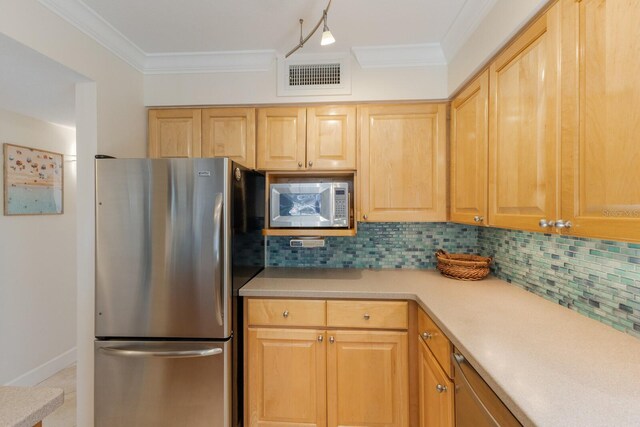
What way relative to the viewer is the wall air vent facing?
toward the camera

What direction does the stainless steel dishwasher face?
to the viewer's left

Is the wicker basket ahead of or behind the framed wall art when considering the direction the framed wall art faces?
ahead

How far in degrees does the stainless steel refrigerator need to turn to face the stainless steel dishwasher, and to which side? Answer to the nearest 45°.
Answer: approximately 45° to its left

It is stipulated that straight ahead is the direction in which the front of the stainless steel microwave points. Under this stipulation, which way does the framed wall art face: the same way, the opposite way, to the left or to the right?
to the left

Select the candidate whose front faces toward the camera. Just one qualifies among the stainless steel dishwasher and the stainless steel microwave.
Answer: the stainless steel microwave

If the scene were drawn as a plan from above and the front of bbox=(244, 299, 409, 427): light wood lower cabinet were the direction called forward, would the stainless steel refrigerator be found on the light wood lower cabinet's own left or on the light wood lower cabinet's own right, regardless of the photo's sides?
on the light wood lower cabinet's own right

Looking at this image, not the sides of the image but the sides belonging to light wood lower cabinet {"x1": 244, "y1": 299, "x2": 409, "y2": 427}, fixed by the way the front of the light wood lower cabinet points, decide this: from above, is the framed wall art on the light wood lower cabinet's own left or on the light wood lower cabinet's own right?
on the light wood lower cabinet's own right

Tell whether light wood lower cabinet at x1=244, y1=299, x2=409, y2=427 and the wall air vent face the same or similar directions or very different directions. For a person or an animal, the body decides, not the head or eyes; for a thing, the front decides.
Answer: same or similar directions

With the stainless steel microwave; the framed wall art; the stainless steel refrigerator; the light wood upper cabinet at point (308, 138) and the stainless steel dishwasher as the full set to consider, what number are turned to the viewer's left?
1

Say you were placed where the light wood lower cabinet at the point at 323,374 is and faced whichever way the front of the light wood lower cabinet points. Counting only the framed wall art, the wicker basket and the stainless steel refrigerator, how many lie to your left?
1

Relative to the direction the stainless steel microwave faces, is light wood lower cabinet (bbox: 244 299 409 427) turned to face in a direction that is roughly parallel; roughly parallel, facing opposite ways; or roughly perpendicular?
roughly parallel

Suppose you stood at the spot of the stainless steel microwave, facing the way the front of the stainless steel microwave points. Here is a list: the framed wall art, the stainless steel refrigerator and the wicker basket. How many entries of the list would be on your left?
1

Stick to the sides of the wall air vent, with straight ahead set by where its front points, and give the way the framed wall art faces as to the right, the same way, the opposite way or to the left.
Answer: to the left

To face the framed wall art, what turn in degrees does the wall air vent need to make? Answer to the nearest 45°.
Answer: approximately 90° to its right

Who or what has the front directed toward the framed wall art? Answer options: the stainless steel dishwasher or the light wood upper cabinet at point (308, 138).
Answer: the stainless steel dishwasher

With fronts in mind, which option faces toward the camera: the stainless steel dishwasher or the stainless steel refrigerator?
the stainless steel refrigerator

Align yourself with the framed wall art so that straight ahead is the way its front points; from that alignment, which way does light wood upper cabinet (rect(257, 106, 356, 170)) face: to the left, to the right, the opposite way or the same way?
to the right

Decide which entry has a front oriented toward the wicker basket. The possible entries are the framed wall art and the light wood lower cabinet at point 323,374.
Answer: the framed wall art

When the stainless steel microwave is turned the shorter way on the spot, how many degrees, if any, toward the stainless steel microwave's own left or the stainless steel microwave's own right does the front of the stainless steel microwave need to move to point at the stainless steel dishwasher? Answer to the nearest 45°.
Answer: approximately 45° to the stainless steel microwave's own left

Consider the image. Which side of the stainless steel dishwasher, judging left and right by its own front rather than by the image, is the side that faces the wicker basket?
right
